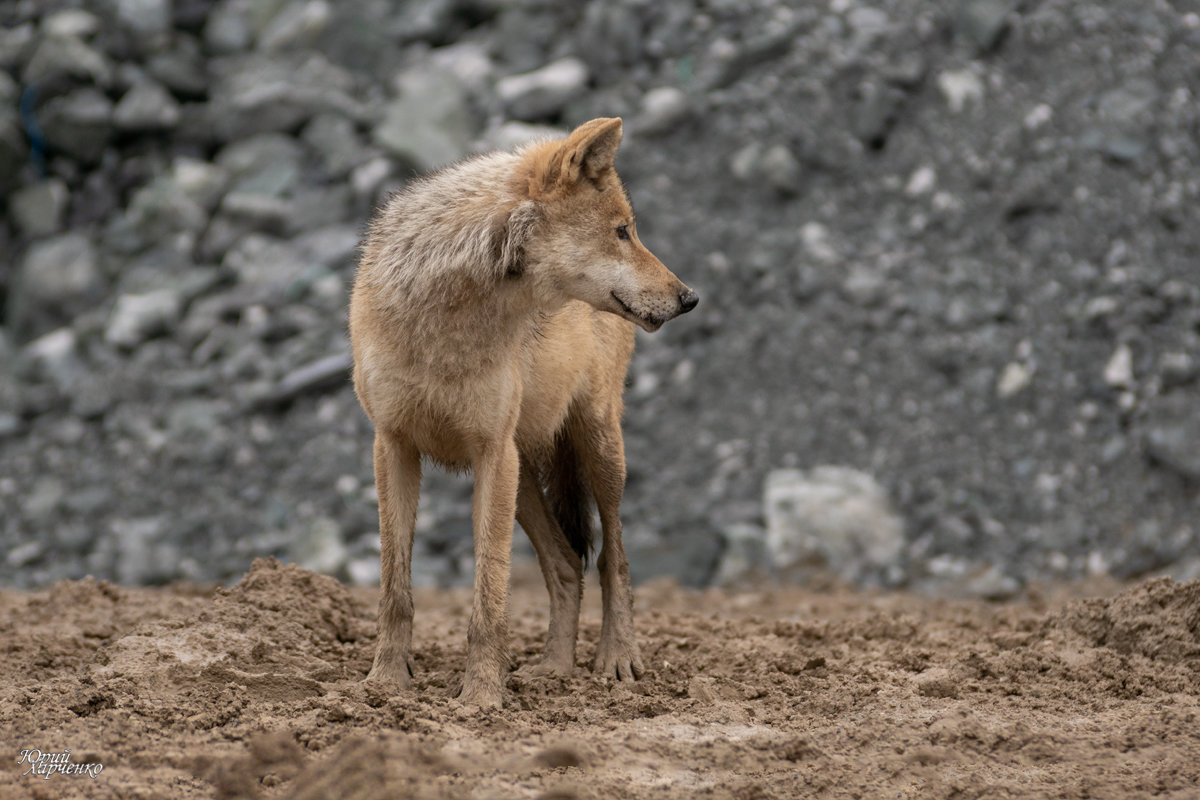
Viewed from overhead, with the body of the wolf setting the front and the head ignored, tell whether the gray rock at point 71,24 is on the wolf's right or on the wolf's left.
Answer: on the wolf's right

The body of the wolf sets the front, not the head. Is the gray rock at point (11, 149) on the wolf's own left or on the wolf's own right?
on the wolf's own right

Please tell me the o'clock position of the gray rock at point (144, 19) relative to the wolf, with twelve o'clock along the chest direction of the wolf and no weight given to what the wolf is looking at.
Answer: The gray rock is roughly at 4 o'clock from the wolf.

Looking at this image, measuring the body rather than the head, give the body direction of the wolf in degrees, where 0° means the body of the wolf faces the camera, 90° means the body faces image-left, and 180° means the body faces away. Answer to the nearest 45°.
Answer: approximately 45°

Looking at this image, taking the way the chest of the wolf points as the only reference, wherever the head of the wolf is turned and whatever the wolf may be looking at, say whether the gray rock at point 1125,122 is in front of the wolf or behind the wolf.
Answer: behind

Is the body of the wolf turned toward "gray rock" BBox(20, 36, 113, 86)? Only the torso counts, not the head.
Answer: no

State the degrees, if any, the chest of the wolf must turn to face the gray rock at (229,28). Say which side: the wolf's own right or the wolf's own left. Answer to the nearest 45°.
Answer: approximately 135° to the wolf's own right

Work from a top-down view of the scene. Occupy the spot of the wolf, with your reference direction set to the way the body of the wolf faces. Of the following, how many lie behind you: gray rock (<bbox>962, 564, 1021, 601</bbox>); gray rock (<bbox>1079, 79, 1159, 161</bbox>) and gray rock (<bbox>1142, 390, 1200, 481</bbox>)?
3

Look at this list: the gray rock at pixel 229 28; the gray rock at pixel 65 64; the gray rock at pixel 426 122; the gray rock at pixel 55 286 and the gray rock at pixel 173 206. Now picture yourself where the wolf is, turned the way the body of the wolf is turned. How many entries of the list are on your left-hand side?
0

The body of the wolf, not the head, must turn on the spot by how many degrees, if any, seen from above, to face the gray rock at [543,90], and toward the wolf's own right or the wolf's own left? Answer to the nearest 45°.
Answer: approximately 135° to the wolf's own right

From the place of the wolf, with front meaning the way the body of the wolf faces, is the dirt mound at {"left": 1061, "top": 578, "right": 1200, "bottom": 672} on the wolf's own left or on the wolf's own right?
on the wolf's own left

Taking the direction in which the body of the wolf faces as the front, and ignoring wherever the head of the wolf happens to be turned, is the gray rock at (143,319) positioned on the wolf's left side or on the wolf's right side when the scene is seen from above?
on the wolf's right side
